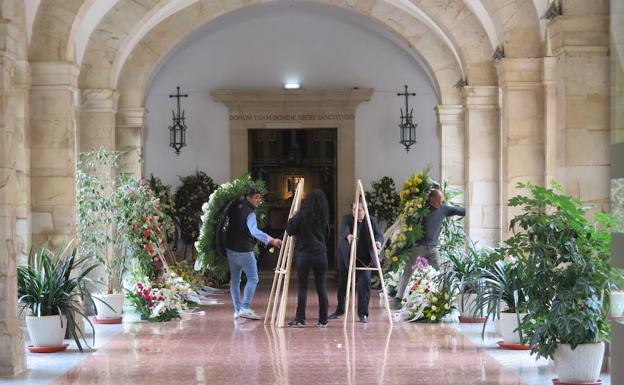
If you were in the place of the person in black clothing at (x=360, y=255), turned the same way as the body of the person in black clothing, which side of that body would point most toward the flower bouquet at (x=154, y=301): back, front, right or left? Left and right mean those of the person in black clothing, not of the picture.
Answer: right

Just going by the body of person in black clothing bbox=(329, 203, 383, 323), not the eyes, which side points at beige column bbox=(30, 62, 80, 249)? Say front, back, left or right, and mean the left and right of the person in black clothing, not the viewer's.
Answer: right

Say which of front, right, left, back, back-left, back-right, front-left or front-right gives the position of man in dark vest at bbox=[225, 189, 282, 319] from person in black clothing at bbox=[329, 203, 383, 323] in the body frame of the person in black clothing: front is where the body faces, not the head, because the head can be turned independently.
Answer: right

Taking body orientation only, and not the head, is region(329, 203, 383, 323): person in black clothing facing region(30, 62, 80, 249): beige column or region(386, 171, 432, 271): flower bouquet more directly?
the beige column

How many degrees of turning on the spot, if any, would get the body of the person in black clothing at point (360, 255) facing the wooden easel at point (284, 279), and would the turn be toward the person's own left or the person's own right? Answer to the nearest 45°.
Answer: approximately 90° to the person's own right

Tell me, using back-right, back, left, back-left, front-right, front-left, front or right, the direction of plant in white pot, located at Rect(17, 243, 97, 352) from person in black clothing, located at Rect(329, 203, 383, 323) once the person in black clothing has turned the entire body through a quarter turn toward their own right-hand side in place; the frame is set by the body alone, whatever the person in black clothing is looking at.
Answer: front-left

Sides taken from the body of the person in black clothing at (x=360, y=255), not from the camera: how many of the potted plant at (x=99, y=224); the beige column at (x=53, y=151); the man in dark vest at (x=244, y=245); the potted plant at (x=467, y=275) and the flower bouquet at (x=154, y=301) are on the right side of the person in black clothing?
4

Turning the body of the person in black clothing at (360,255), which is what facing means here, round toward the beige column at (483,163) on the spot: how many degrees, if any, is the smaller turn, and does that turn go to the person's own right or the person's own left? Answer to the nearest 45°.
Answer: approximately 135° to the person's own left

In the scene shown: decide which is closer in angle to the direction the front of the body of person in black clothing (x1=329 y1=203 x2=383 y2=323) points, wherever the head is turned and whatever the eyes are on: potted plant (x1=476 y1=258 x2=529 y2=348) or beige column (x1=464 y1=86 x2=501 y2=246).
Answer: the potted plant

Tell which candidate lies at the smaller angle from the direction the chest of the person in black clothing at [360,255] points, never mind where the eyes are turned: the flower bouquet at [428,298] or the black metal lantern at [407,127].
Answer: the flower bouquet

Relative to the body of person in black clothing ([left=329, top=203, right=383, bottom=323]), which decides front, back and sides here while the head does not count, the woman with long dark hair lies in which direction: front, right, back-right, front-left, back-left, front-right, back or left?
front-right

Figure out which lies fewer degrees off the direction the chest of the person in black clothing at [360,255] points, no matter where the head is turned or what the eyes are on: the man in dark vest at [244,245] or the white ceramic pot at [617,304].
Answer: the white ceramic pot

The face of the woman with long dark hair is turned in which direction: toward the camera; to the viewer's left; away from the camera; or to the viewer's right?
away from the camera

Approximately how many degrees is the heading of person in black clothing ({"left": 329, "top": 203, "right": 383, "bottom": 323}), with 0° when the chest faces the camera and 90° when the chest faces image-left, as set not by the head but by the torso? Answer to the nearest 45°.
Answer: approximately 0°

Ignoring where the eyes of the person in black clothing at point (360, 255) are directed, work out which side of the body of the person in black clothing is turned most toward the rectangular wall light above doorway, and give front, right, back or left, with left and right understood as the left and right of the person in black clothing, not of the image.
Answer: back
